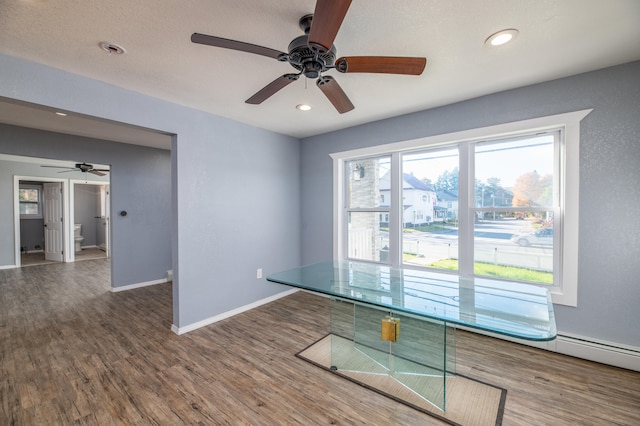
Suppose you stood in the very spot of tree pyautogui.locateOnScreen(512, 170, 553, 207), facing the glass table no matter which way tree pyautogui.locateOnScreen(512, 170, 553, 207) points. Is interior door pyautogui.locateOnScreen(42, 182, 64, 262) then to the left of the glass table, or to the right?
right

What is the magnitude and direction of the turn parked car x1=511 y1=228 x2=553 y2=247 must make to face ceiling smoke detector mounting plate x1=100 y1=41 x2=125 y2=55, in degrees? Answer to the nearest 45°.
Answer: approximately 45° to its left

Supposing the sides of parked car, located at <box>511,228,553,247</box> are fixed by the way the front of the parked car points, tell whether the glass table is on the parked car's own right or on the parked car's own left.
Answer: on the parked car's own left

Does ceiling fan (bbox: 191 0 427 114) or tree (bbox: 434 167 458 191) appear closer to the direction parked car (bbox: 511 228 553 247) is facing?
the tree

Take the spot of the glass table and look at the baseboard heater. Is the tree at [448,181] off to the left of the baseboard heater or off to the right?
left

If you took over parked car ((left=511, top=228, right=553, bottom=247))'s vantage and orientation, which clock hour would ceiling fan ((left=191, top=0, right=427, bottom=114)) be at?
The ceiling fan is roughly at 10 o'clock from the parked car.

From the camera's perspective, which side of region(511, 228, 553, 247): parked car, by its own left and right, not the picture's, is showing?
left
